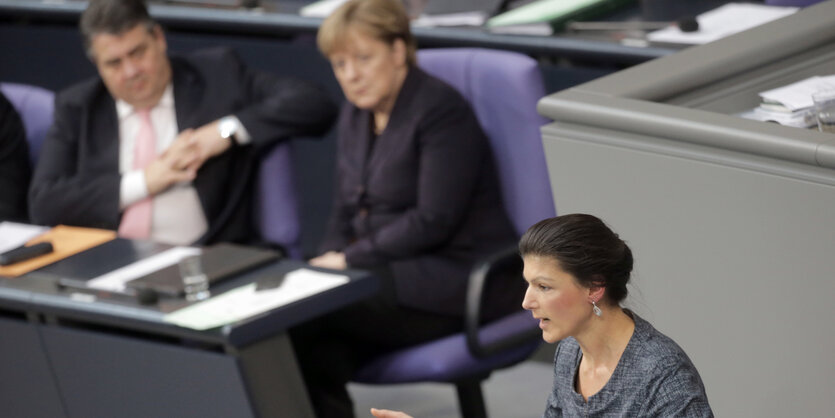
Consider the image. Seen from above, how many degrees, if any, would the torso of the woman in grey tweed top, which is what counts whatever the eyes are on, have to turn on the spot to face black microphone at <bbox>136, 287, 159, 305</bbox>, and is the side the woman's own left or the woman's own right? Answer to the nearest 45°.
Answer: approximately 90° to the woman's own right

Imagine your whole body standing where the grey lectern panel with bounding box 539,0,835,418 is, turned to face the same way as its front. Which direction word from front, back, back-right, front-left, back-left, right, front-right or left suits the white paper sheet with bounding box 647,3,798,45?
back-right

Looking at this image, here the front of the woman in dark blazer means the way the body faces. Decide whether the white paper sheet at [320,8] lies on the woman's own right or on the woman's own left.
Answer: on the woman's own right

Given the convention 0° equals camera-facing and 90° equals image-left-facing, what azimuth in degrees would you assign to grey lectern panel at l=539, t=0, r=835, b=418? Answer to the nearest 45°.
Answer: approximately 45°

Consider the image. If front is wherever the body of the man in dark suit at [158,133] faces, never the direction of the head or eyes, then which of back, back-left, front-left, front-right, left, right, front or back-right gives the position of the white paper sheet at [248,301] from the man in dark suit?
front

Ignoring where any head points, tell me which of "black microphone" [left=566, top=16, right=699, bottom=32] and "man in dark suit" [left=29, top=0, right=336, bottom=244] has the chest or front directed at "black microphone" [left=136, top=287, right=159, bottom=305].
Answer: the man in dark suit

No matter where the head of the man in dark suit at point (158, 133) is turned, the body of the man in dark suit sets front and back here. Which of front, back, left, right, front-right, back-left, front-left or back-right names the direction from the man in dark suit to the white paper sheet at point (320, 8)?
back-left

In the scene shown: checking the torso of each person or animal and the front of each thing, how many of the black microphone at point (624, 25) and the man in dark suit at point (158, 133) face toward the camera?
1

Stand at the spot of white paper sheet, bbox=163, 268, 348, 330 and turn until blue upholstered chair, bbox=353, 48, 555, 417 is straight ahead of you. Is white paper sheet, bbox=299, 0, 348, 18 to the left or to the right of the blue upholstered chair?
left

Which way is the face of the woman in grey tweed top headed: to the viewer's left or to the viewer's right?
to the viewer's left

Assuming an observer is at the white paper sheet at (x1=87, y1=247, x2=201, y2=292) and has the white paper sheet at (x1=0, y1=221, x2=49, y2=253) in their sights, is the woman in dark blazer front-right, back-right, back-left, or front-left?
back-right
